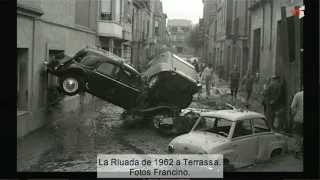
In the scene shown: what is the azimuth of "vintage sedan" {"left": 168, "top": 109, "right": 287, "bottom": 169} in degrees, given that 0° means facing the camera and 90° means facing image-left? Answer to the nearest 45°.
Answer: approximately 45°

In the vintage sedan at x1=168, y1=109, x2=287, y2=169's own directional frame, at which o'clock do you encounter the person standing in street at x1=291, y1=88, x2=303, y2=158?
The person standing in street is roughly at 7 o'clock from the vintage sedan.

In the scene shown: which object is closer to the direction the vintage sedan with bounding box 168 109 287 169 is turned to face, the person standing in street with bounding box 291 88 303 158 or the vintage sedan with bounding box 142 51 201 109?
the vintage sedan

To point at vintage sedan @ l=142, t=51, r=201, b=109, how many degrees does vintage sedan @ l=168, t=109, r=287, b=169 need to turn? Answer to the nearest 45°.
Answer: approximately 45° to its right

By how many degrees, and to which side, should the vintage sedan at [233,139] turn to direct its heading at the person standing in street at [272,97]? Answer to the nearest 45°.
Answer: approximately 180°
